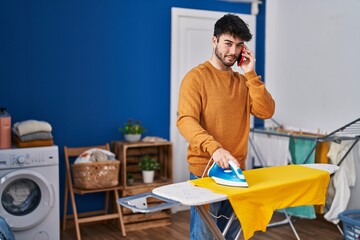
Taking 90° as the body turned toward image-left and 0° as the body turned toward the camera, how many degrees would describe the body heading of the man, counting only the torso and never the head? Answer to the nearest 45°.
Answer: approximately 315°

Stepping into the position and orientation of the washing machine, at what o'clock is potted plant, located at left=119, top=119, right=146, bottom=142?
The potted plant is roughly at 8 o'clock from the washing machine.

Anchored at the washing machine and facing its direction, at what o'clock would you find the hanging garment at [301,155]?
The hanging garment is roughly at 9 o'clock from the washing machine.

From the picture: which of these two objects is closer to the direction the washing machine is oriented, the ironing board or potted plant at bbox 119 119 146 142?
the ironing board

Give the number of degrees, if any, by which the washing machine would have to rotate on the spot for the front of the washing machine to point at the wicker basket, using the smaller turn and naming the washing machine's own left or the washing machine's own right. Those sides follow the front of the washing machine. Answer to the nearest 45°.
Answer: approximately 135° to the washing machine's own left

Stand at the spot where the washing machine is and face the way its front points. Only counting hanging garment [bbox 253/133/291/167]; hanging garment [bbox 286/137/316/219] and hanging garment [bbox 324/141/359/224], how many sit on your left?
3

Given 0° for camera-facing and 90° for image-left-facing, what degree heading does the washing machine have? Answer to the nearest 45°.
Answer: approximately 0°

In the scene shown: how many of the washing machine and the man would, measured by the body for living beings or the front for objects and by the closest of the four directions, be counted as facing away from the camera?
0

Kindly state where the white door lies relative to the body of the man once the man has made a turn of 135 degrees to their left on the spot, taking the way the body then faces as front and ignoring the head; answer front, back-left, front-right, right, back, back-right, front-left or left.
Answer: front
